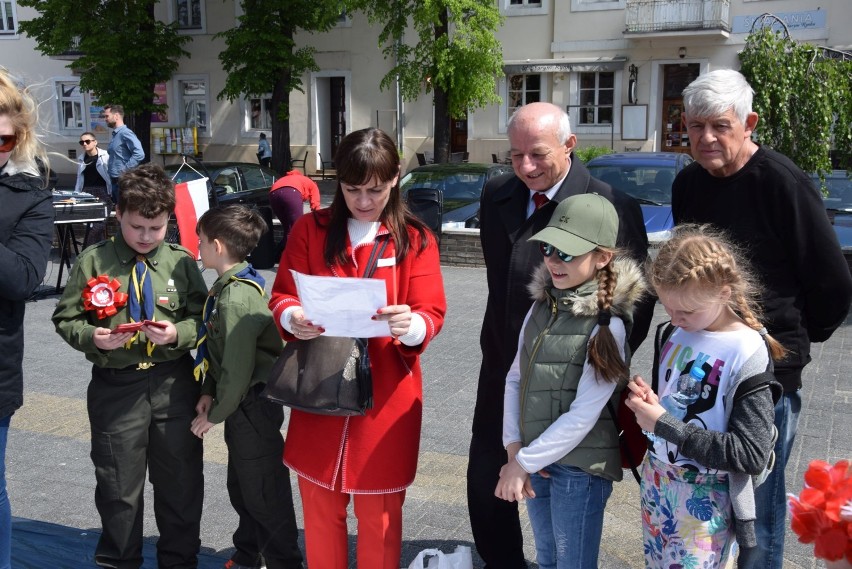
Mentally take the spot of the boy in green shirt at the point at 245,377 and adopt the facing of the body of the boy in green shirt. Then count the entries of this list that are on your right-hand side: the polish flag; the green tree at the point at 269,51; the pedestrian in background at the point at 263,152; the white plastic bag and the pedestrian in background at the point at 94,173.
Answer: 4

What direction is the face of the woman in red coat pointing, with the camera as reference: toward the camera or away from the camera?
toward the camera

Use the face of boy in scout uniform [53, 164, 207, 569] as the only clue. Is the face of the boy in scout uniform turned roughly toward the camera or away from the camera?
toward the camera

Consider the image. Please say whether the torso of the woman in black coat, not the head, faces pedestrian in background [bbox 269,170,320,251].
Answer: no

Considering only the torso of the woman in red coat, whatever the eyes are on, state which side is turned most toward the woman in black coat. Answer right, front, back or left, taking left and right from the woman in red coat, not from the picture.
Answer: right

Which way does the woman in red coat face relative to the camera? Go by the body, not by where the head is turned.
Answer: toward the camera

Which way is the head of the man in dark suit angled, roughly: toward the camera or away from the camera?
toward the camera

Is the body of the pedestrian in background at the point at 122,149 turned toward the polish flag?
no

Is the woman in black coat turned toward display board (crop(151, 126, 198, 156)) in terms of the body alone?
no

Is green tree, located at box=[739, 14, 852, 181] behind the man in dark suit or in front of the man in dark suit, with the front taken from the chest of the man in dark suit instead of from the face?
behind

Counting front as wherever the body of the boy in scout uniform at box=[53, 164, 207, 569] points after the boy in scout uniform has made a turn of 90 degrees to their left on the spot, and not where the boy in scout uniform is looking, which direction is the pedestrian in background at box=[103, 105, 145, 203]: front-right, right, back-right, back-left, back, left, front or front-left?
left

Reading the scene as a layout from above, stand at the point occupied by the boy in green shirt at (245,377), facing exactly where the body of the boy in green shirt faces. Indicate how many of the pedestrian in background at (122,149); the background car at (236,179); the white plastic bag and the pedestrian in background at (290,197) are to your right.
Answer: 3

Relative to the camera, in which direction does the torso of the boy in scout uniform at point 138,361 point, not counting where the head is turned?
toward the camera
